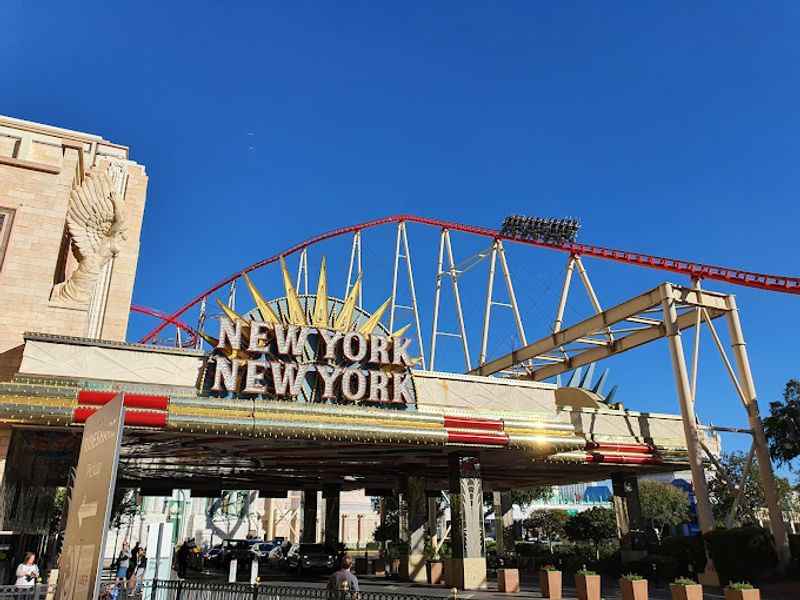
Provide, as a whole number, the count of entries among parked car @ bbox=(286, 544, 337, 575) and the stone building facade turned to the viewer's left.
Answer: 0

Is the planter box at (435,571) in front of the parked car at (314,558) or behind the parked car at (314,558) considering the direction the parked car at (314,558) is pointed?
in front

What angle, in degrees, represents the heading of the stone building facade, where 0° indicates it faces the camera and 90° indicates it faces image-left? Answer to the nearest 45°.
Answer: approximately 315°

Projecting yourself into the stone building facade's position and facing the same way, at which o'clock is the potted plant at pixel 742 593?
The potted plant is roughly at 12 o'clock from the stone building facade.

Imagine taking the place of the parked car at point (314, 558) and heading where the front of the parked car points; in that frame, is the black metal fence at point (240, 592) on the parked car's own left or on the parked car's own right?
on the parked car's own right

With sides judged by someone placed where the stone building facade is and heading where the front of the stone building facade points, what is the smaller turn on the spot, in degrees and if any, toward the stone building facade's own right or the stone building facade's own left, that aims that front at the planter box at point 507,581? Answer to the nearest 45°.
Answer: approximately 45° to the stone building facade's own left
